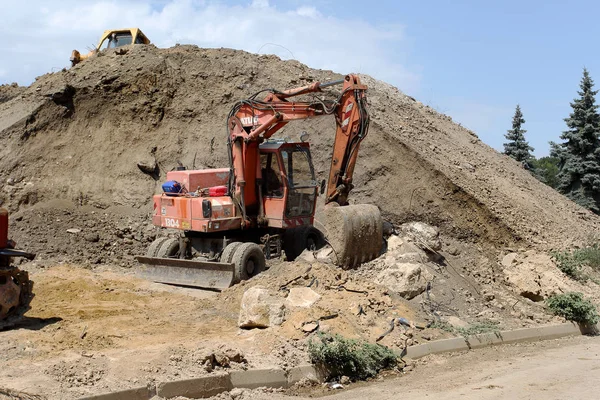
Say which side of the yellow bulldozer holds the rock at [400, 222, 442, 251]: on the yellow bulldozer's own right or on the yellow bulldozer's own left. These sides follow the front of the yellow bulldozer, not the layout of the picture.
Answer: on the yellow bulldozer's own left

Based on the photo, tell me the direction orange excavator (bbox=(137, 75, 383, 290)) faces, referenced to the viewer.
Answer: facing the viewer and to the right of the viewer

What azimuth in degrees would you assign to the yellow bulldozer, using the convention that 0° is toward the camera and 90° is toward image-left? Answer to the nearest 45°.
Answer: approximately 90°

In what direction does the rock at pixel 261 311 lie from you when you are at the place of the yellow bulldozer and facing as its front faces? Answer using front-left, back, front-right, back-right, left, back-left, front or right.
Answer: left

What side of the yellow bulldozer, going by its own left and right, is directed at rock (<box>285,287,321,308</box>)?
left

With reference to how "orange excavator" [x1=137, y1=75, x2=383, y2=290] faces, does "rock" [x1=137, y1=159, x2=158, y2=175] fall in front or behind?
behind

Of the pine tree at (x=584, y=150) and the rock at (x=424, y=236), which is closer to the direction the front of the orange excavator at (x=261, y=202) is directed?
the rock

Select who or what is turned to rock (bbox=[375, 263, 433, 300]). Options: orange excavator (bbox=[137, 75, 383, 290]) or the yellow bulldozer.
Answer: the orange excavator

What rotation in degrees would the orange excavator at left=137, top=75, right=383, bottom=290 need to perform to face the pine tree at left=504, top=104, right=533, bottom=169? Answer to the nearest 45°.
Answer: approximately 90° to its left

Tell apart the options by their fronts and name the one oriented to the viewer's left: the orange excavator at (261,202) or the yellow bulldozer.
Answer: the yellow bulldozer

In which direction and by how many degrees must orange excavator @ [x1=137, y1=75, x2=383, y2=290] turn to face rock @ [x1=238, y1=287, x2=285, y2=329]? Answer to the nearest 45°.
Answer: approximately 45° to its right
